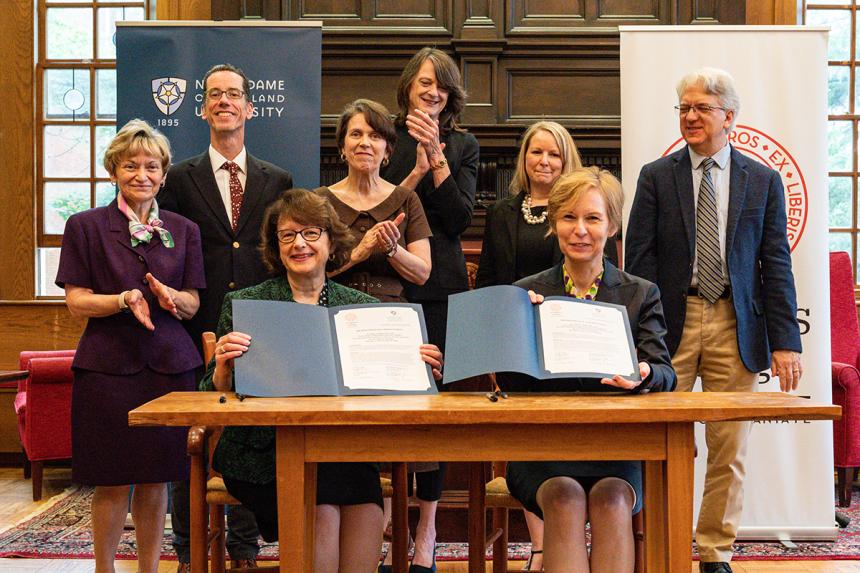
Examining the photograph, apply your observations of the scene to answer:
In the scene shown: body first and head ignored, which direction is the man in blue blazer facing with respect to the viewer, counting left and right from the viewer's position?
facing the viewer

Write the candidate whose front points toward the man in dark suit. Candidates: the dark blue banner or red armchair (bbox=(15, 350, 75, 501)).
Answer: the dark blue banner

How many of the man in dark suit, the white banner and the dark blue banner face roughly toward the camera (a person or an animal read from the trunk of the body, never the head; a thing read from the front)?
3

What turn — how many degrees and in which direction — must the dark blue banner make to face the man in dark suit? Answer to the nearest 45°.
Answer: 0° — it already faces them

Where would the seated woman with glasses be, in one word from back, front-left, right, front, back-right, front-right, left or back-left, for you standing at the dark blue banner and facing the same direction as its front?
front

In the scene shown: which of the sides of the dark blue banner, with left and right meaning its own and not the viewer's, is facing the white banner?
left

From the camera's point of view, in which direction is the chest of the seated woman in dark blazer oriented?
toward the camera

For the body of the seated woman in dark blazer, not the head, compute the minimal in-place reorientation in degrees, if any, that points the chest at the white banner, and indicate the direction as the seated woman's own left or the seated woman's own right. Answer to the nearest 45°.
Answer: approximately 135° to the seated woman's own left

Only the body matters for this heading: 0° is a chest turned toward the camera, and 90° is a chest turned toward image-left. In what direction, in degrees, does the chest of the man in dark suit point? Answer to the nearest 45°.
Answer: approximately 0°

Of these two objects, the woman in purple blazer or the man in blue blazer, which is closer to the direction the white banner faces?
the man in blue blazer

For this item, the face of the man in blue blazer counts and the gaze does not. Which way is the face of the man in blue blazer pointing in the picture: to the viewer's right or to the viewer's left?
to the viewer's left

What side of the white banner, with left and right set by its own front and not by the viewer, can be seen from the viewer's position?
front
